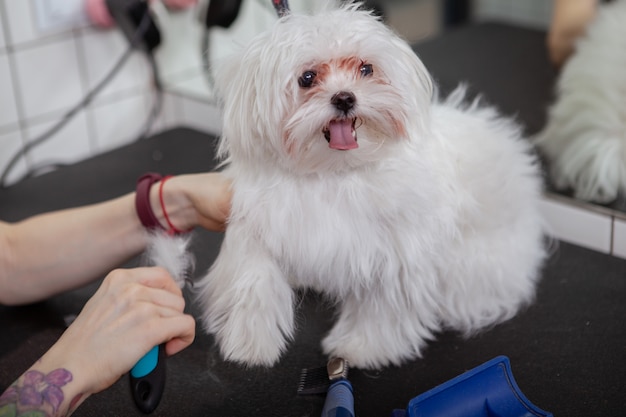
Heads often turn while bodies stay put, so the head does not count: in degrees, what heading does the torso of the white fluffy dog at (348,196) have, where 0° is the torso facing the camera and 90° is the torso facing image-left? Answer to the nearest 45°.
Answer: approximately 45°
